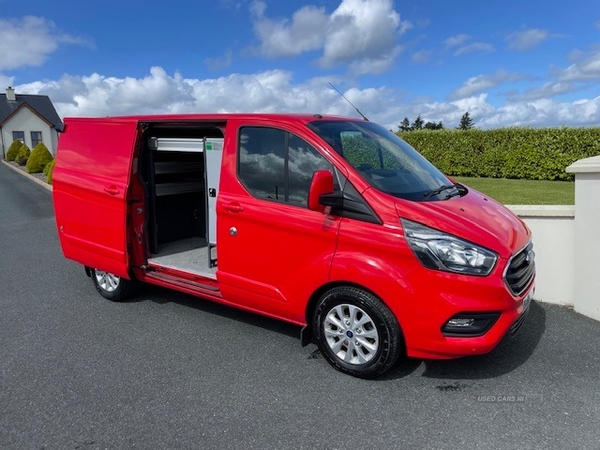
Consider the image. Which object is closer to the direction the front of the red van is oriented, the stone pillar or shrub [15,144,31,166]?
the stone pillar

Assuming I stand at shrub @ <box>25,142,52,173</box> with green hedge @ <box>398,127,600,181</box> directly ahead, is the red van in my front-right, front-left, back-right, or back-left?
front-right

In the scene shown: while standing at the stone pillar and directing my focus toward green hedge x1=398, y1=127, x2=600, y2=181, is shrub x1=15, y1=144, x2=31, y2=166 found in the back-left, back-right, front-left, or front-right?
front-left

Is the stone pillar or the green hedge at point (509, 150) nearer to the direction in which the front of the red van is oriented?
the stone pillar

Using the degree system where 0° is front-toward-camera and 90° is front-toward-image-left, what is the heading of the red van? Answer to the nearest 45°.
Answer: approximately 315°

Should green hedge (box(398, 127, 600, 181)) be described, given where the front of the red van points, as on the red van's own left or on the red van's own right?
on the red van's own left

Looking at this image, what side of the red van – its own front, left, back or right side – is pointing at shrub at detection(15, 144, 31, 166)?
back

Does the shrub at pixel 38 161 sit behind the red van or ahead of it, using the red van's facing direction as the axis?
behind

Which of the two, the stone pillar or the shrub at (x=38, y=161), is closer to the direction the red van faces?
the stone pillar

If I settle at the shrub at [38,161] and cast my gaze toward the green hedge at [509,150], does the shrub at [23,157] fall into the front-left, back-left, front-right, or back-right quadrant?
back-left

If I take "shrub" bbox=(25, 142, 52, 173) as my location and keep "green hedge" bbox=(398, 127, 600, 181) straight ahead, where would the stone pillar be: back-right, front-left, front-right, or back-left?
front-right

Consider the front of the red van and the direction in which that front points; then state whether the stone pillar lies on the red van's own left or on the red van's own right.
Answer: on the red van's own left
